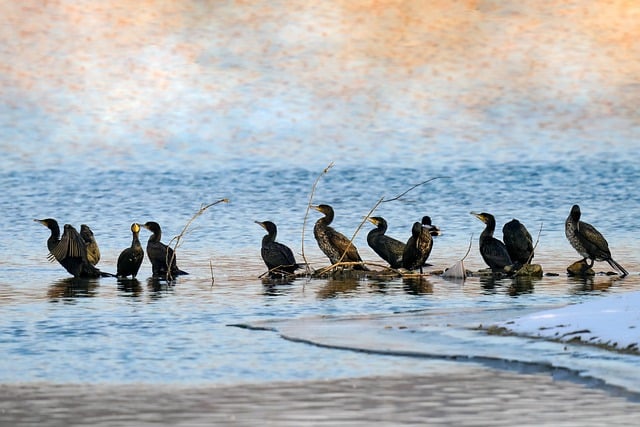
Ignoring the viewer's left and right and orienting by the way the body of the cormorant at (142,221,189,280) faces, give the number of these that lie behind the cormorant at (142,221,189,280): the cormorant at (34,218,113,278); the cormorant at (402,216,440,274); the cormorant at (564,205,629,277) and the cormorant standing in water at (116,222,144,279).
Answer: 2

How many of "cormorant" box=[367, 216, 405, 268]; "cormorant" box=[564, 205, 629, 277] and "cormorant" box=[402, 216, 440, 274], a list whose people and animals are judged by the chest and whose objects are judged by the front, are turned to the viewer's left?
2

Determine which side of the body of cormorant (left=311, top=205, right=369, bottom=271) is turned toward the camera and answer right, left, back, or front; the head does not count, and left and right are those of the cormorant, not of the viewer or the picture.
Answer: left

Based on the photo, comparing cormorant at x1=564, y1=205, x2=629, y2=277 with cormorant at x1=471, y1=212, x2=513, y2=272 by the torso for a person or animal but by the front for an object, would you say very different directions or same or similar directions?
same or similar directions

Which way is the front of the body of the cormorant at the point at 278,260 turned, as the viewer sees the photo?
to the viewer's left

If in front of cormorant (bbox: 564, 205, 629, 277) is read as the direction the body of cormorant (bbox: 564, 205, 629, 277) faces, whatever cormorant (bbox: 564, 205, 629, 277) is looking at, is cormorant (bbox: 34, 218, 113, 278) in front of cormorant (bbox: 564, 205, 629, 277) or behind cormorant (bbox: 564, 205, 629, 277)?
in front

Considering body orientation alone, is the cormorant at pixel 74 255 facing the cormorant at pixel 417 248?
no

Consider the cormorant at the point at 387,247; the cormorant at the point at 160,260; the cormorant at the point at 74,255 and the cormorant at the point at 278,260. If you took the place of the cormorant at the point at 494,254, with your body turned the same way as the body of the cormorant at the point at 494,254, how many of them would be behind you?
0

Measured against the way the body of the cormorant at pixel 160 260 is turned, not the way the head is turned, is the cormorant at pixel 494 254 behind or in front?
behind

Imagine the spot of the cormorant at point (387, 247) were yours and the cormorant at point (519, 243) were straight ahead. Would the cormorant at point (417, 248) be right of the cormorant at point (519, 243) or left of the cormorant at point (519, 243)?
right

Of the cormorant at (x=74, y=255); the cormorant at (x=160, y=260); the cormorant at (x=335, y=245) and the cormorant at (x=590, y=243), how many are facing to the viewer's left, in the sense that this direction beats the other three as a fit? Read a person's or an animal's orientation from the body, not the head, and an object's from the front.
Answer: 4

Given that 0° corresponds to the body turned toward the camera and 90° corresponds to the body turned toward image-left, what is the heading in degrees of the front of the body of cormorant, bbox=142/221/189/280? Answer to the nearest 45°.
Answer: approximately 90°

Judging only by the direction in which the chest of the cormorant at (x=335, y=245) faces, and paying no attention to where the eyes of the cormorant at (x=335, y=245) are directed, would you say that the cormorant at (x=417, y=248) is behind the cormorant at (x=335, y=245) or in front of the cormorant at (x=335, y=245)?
behind

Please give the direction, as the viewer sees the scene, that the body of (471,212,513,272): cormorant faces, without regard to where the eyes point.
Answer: to the viewer's left

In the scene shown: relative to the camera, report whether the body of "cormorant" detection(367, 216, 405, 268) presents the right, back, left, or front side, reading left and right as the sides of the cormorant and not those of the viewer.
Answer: left

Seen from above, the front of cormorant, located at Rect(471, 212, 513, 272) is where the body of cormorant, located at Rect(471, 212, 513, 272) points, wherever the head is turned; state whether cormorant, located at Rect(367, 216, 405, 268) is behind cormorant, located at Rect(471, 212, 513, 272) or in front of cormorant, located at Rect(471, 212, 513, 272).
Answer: in front

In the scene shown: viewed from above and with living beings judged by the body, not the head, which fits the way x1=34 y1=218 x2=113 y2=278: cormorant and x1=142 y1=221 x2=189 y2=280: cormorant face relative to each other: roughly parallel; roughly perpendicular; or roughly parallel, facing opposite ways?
roughly parallel

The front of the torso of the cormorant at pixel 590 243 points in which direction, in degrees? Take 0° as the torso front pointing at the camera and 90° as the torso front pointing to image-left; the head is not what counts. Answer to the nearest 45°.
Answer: approximately 90°

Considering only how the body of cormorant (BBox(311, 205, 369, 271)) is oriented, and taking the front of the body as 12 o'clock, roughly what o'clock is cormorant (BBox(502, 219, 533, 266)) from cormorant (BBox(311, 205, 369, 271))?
cormorant (BBox(502, 219, 533, 266)) is roughly at 6 o'clock from cormorant (BBox(311, 205, 369, 271)).

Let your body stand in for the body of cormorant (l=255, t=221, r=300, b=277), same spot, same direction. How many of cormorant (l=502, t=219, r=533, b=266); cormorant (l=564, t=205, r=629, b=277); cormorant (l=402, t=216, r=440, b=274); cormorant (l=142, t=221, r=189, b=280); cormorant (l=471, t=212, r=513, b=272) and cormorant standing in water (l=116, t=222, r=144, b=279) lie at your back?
4
